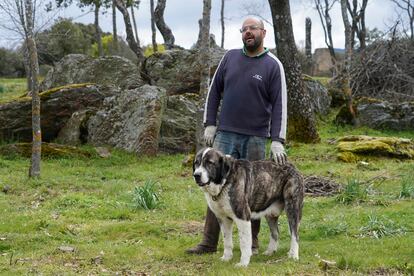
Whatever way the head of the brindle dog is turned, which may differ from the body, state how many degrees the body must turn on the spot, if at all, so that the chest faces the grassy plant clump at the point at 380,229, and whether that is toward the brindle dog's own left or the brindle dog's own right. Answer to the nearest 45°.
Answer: approximately 180°

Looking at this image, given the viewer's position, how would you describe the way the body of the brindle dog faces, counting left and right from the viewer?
facing the viewer and to the left of the viewer

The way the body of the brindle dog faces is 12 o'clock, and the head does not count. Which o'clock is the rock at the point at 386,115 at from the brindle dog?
The rock is roughly at 5 o'clock from the brindle dog.

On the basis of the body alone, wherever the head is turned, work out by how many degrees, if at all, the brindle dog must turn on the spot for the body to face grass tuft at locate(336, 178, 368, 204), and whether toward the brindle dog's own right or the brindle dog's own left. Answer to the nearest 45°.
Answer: approximately 180°

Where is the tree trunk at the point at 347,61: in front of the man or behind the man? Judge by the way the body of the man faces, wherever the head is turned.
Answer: behind

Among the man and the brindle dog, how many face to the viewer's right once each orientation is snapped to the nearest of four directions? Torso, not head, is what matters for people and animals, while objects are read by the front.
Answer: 0

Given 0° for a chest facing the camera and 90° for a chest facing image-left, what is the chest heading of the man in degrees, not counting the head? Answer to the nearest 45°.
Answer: approximately 45°

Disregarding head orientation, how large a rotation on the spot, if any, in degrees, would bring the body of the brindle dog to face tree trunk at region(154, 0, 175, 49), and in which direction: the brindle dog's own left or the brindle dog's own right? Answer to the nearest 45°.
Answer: approximately 135° to the brindle dog's own right

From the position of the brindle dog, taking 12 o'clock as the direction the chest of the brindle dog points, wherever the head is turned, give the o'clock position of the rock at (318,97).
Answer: The rock is roughly at 5 o'clock from the brindle dog.

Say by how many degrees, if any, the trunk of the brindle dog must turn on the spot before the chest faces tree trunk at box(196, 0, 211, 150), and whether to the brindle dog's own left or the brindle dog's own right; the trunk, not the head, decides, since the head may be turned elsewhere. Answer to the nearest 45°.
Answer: approximately 135° to the brindle dog's own right
